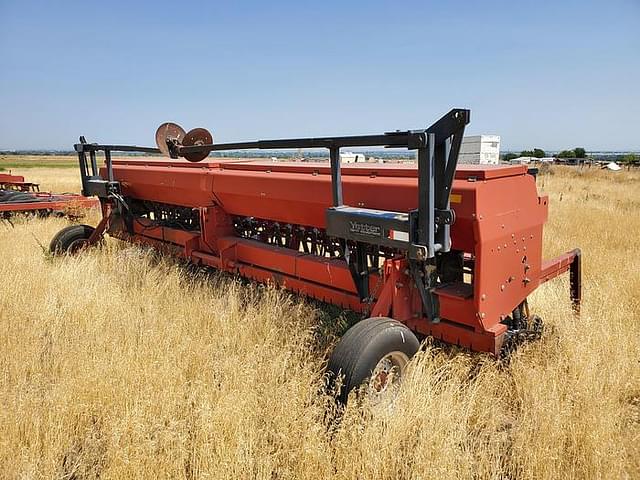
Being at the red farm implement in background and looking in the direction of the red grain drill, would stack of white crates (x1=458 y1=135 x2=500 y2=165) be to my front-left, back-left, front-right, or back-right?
front-left
